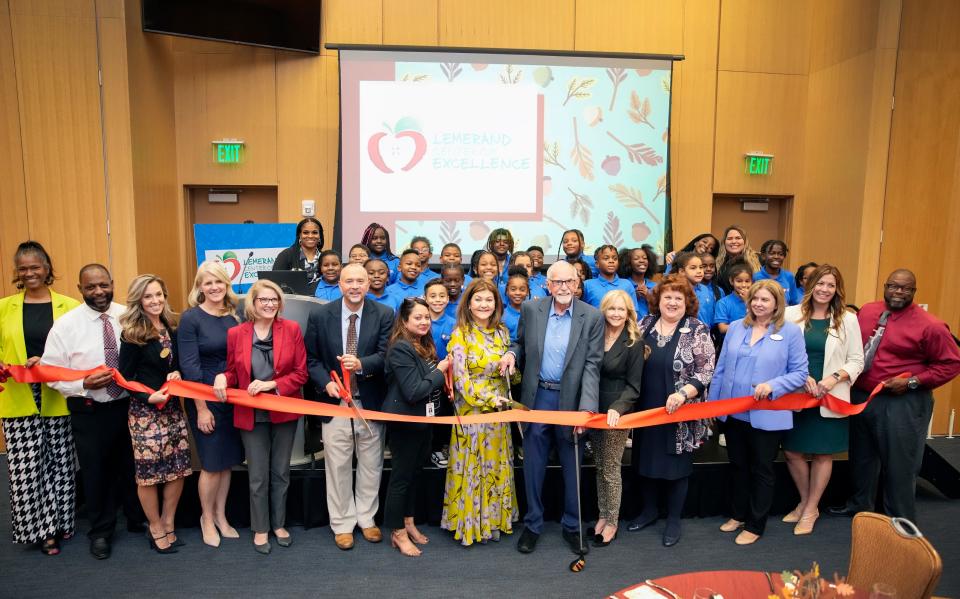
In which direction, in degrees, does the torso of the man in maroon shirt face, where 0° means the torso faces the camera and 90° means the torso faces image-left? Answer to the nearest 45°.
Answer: approximately 45°

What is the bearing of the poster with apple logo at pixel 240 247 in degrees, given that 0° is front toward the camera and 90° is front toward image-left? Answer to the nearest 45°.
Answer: approximately 0°

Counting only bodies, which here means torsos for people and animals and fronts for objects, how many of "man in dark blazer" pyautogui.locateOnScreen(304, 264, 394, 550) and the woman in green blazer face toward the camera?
2

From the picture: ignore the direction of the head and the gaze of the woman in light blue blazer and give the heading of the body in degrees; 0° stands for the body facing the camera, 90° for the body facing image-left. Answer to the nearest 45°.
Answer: approximately 45°

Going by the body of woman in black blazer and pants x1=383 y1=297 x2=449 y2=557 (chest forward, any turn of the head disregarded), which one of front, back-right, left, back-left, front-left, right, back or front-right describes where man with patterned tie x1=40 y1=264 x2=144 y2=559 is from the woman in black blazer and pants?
back-right
